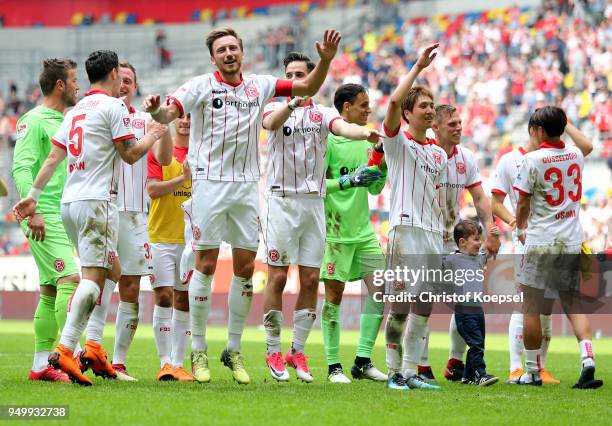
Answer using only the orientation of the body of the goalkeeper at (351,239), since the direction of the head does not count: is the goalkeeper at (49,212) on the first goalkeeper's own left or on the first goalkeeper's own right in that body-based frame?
on the first goalkeeper's own right

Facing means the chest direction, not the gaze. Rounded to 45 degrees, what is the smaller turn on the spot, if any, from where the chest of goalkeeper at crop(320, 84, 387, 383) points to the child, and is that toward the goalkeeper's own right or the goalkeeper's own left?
approximately 45° to the goalkeeper's own left

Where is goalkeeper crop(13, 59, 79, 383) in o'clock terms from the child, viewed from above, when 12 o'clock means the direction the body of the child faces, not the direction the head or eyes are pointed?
The goalkeeper is roughly at 4 o'clock from the child.

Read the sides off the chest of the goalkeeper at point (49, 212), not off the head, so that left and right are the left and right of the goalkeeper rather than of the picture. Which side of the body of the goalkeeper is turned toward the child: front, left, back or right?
front

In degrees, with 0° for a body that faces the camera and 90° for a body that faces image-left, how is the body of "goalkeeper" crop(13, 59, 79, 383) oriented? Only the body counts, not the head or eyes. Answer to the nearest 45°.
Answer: approximately 270°

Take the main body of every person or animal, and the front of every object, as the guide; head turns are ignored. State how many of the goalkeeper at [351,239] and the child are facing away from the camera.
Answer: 0

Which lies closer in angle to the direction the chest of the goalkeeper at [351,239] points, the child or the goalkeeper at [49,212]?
the child

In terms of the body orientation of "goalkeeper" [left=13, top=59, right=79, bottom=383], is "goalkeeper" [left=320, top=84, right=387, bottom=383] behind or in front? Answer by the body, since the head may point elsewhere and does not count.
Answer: in front

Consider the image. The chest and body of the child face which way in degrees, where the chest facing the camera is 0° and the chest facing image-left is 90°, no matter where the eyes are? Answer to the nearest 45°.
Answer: approximately 315°
